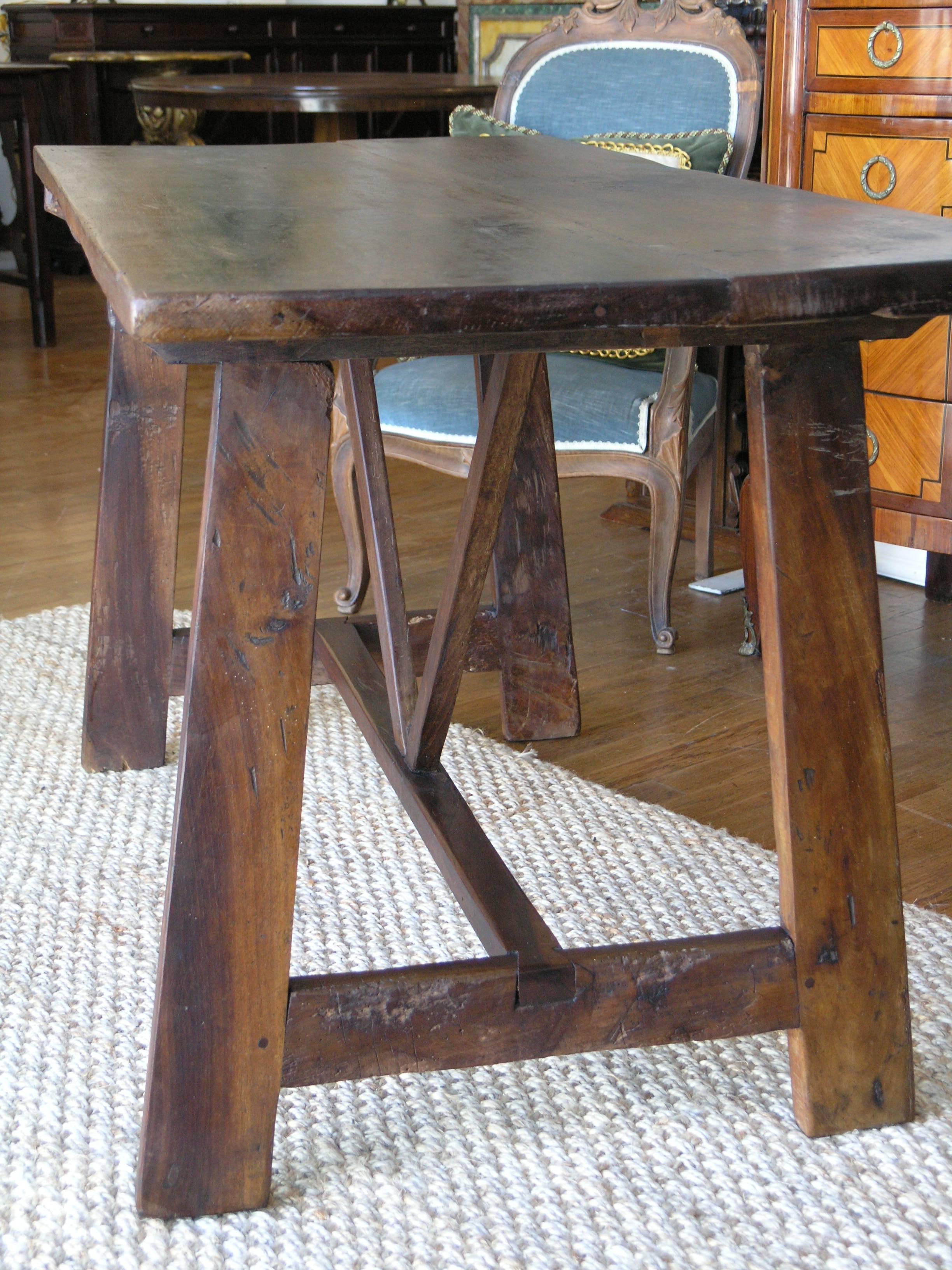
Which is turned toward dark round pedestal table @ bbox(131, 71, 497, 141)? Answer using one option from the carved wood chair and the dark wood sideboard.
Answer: the dark wood sideboard

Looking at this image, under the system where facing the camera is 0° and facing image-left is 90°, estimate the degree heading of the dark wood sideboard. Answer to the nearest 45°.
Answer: approximately 0°

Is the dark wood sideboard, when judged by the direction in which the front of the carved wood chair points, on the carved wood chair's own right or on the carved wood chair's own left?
on the carved wood chair's own right

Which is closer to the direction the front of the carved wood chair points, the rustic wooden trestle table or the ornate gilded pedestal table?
the rustic wooden trestle table

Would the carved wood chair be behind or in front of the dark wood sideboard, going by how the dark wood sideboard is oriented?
in front

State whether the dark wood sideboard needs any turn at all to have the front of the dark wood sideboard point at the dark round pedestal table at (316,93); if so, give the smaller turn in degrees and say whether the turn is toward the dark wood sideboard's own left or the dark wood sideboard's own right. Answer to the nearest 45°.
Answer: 0° — it already faces it

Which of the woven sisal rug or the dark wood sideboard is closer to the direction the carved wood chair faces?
the woven sisal rug

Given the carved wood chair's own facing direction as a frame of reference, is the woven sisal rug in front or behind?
in front

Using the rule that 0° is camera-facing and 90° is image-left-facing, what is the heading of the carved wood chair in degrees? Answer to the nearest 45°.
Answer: approximately 45°

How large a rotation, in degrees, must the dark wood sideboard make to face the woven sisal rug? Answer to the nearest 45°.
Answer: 0° — it already faces it
